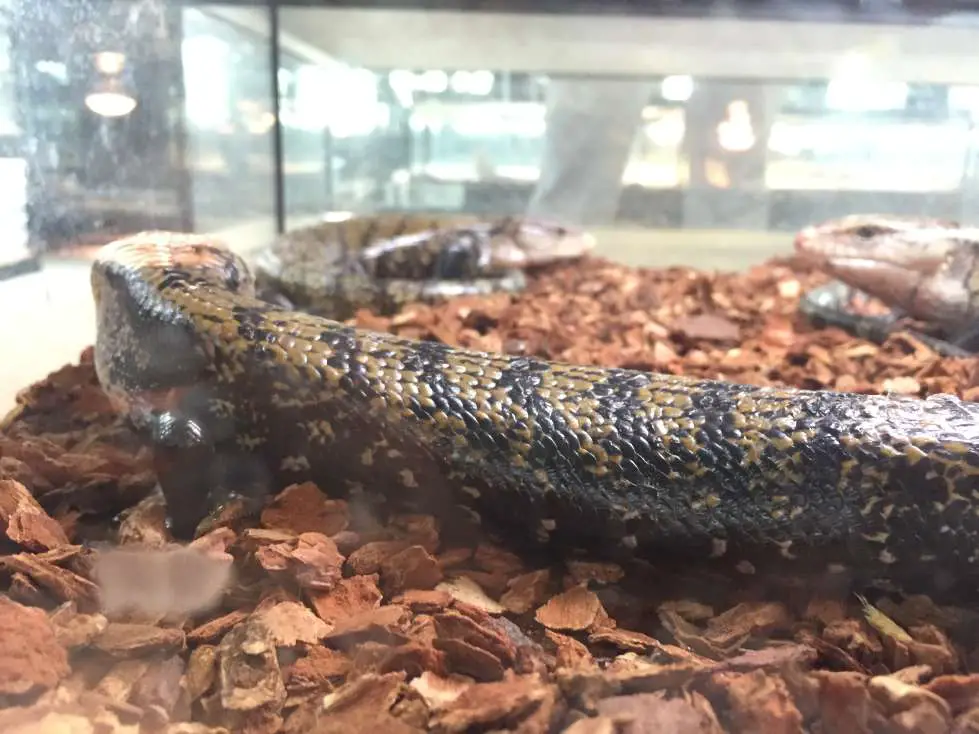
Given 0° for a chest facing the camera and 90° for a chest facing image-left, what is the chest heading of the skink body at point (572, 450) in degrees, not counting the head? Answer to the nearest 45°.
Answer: approximately 90°
